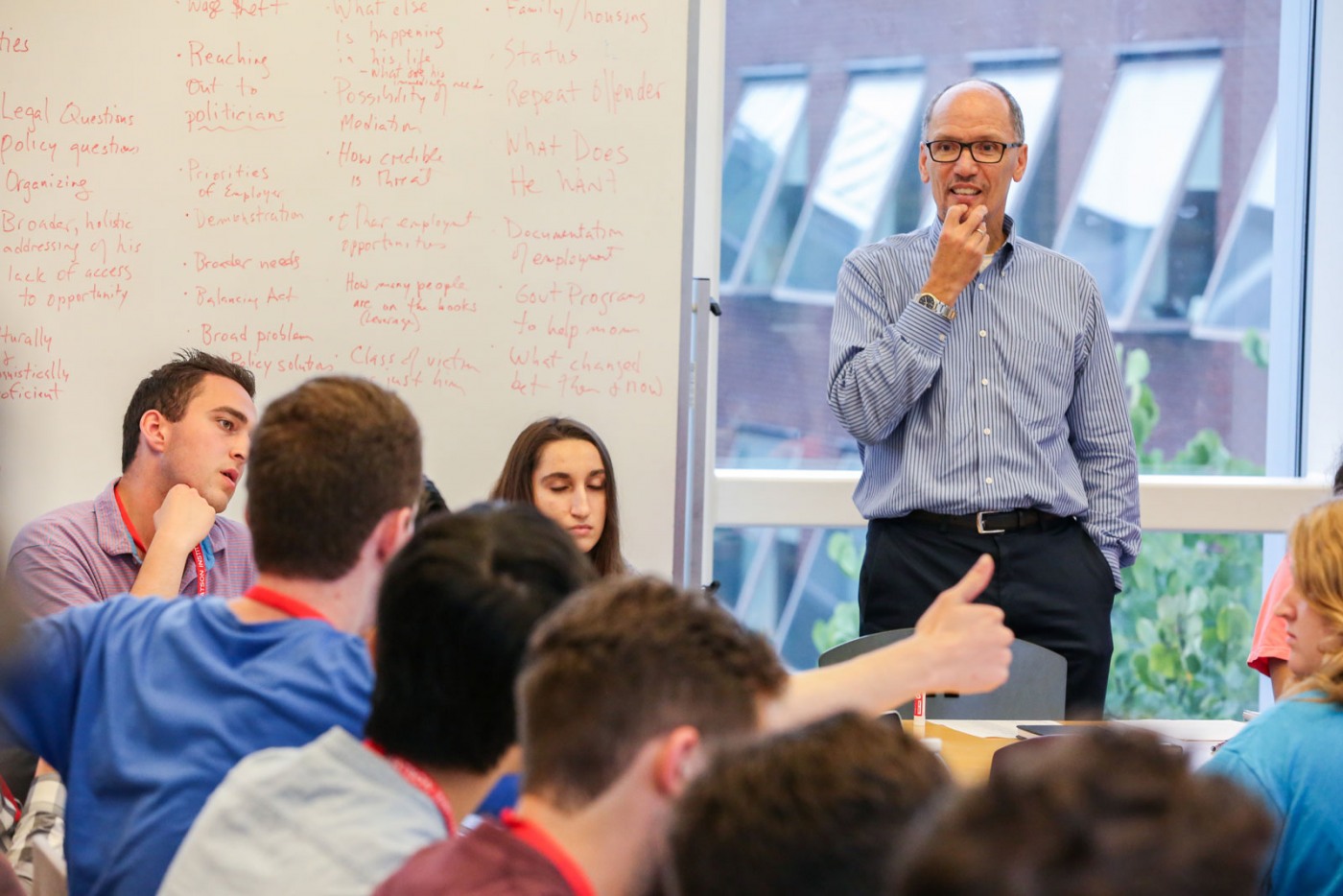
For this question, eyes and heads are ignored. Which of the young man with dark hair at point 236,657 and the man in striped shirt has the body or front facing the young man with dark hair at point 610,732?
the man in striped shirt

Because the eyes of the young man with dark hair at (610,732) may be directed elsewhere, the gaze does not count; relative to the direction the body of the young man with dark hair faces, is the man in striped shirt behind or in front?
in front

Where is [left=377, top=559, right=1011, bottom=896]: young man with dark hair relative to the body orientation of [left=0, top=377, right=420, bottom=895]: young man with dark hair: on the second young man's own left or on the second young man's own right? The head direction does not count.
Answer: on the second young man's own right

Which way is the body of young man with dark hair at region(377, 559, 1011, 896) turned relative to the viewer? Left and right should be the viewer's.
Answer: facing away from the viewer and to the right of the viewer

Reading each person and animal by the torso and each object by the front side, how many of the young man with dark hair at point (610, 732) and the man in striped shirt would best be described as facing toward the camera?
1

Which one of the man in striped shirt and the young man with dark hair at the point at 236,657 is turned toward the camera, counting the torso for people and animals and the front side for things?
the man in striped shirt

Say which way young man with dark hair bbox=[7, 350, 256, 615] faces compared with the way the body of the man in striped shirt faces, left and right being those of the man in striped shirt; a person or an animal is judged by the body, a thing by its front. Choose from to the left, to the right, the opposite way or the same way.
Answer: to the left

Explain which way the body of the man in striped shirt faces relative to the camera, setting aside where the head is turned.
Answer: toward the camera

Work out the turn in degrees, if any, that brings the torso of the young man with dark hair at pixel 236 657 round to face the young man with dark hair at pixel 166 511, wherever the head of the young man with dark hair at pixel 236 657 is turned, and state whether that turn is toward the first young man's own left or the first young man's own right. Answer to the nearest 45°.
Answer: approximately 45° to the first young man's own left

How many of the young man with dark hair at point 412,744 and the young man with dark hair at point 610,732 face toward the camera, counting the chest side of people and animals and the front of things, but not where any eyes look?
0

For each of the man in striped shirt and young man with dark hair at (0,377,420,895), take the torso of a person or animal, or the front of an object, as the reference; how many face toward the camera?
1

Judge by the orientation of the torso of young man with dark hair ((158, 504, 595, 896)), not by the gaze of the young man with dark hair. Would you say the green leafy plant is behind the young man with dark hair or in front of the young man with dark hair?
in front

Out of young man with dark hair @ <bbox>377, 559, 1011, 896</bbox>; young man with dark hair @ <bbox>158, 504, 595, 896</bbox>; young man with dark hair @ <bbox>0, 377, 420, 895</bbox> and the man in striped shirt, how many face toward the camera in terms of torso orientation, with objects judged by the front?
1

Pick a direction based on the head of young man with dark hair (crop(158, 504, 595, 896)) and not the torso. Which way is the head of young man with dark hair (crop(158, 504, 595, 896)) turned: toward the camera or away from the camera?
away from the camera

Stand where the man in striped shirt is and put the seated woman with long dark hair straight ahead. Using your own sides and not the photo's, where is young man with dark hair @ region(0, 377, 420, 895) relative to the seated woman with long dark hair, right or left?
left

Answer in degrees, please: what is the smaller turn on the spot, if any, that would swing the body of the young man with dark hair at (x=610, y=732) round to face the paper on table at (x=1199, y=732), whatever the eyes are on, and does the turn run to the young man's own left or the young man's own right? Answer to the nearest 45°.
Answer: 0° — they already face it

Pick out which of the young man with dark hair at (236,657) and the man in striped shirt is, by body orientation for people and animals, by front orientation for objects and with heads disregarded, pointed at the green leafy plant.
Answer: the young man with dark hair

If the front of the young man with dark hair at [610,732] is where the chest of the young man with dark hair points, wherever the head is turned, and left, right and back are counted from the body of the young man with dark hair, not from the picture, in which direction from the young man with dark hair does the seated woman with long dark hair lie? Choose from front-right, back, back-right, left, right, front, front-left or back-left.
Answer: front-left

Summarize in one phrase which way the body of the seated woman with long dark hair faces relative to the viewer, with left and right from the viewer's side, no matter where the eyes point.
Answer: facing the viewer and to the right of the viewer
